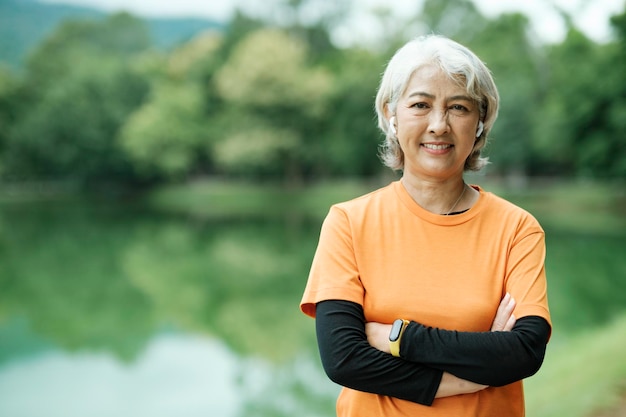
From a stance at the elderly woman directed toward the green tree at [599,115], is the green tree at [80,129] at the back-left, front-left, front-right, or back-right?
front-left

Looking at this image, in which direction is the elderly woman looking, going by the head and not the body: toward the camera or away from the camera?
toward the camera

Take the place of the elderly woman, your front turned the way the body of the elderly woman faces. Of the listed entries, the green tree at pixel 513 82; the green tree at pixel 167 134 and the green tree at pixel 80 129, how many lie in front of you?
0

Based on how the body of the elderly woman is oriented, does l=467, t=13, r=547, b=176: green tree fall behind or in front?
behind

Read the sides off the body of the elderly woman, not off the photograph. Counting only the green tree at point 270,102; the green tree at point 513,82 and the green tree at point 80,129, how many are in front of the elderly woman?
0

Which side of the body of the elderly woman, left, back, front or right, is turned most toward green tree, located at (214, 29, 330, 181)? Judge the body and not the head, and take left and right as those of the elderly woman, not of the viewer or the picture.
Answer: back

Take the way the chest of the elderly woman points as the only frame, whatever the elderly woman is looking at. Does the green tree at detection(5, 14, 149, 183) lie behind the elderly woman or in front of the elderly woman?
behind

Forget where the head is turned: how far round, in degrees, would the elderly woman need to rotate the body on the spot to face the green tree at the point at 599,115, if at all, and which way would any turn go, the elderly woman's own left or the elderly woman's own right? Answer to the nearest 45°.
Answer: approximately 180°

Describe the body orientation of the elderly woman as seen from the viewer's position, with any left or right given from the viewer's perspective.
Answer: facing the viewer

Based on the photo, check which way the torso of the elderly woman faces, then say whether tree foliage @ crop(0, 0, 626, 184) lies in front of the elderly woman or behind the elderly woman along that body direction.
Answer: behind

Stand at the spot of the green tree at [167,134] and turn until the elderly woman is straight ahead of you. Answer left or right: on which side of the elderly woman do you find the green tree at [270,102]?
left
